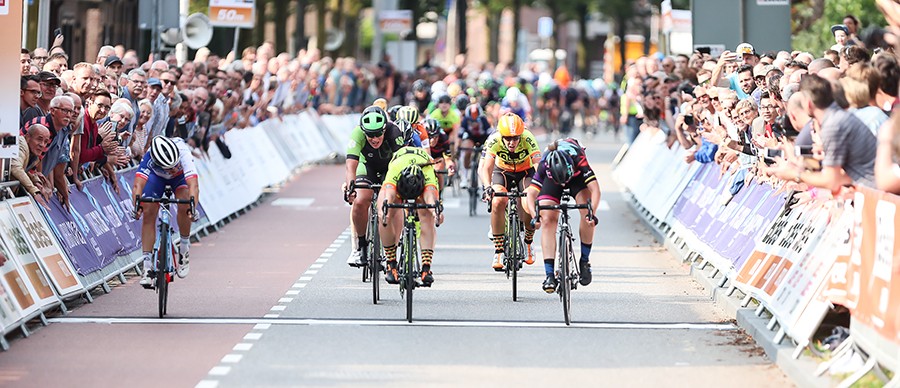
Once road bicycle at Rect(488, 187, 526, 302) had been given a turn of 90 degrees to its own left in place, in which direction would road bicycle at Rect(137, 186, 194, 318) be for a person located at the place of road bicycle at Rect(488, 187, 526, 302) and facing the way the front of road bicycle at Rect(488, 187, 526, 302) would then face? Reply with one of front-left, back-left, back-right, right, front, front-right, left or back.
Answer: back-right

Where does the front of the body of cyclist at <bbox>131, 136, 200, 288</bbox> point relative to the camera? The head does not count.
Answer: toward the camera

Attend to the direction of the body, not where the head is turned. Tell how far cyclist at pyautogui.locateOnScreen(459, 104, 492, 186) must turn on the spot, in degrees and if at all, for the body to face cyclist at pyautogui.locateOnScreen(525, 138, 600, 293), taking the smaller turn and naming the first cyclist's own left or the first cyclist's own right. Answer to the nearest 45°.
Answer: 0° — they already face them

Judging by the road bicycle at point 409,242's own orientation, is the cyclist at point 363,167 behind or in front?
behind

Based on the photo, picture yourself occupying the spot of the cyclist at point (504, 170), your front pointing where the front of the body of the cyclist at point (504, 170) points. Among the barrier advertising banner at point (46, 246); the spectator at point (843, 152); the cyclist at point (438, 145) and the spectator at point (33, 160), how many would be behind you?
1

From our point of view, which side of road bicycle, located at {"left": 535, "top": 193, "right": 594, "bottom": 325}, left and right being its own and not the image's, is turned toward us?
front

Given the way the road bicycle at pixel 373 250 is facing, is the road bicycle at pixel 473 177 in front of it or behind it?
behind

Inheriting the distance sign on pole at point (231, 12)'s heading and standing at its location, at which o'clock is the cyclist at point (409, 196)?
The cyclist is roughly at 12 o'clock from the distance sign on pole.

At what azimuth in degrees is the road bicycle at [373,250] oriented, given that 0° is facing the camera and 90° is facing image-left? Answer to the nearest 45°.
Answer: approximately 0°

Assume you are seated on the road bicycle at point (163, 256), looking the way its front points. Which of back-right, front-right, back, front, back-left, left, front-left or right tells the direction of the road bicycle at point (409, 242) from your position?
left

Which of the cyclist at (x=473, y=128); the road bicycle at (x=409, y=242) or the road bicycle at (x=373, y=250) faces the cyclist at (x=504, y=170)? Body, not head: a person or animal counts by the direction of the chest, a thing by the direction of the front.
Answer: the cyclist at (x=473, y=128)

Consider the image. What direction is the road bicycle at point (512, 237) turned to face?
toward the camera

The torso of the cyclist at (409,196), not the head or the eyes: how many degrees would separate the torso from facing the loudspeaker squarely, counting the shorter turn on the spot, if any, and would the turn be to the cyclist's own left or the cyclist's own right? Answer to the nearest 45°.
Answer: approximately 180°

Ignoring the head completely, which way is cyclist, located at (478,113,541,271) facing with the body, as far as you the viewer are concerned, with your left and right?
facing the viewer
